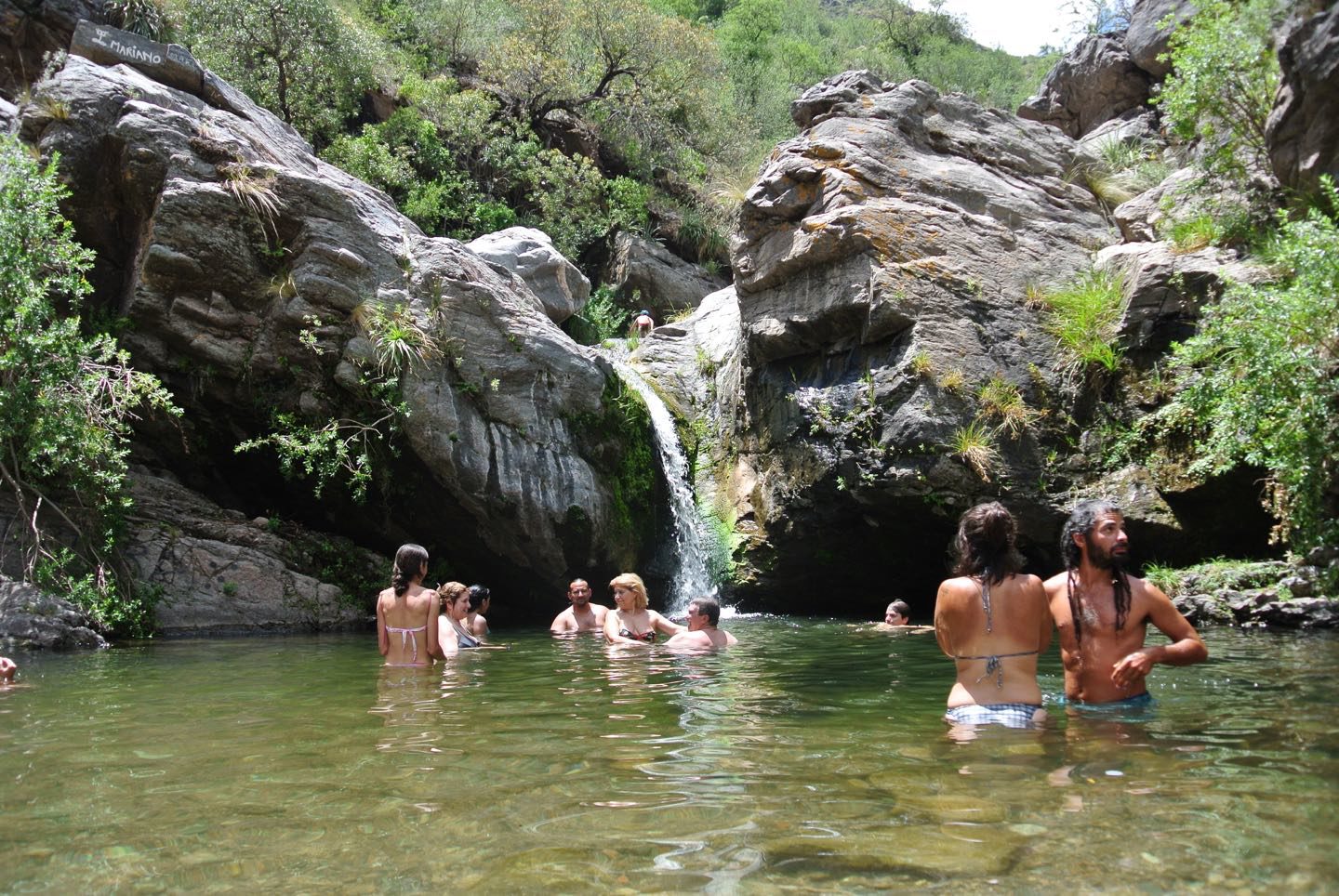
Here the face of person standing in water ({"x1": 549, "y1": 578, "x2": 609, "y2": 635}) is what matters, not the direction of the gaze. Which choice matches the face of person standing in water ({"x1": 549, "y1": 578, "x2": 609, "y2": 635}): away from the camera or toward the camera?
toward the camera

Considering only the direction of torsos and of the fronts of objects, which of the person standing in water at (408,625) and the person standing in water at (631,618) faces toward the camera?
the person standing in water at (631,618)

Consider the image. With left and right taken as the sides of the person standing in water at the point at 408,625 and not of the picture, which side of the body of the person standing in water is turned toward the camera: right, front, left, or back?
back

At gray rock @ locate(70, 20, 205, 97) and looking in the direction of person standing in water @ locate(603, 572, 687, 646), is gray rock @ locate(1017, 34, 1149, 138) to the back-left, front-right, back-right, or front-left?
front-left

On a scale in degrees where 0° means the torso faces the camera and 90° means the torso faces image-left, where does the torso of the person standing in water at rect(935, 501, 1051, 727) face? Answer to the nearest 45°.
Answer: approximately 180°

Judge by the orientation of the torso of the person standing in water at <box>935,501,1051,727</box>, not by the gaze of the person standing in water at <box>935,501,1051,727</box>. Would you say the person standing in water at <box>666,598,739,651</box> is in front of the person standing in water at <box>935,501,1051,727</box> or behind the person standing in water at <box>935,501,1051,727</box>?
in front

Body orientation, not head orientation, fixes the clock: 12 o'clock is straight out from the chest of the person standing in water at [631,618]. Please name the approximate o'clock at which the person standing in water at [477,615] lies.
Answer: the person standing in water at [477,615] is roughly at 4 o'clock from the person standing in water at [631,618].

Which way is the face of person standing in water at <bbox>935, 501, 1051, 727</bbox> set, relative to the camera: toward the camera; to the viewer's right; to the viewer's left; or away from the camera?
away from the camera

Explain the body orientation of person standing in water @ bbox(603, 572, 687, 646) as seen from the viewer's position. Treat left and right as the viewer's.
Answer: facing the viewer

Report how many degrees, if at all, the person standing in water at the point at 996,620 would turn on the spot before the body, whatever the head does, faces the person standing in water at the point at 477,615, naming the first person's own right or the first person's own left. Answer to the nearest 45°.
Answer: approximately 45° to the first person's own left

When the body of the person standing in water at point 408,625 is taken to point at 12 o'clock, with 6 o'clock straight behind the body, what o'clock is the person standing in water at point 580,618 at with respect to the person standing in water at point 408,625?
the person standing in water at point 580,618 is roughly at 1 o'clock from the person standing in water at point 408,625.

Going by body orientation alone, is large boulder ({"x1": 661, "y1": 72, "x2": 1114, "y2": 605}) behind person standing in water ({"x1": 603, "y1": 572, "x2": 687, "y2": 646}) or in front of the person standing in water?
behind

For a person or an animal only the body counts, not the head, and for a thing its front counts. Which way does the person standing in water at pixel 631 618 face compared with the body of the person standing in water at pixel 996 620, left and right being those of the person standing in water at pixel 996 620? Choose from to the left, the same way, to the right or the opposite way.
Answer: the opposite way

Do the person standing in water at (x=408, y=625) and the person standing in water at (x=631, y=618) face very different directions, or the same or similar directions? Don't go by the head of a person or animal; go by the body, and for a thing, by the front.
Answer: very different directions

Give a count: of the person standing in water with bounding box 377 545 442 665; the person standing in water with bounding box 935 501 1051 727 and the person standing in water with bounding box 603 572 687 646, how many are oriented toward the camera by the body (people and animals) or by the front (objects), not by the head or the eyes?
1

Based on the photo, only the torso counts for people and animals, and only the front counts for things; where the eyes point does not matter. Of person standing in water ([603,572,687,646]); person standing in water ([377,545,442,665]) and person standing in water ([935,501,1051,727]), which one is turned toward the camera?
person standing in water ([603,572,687,646])
